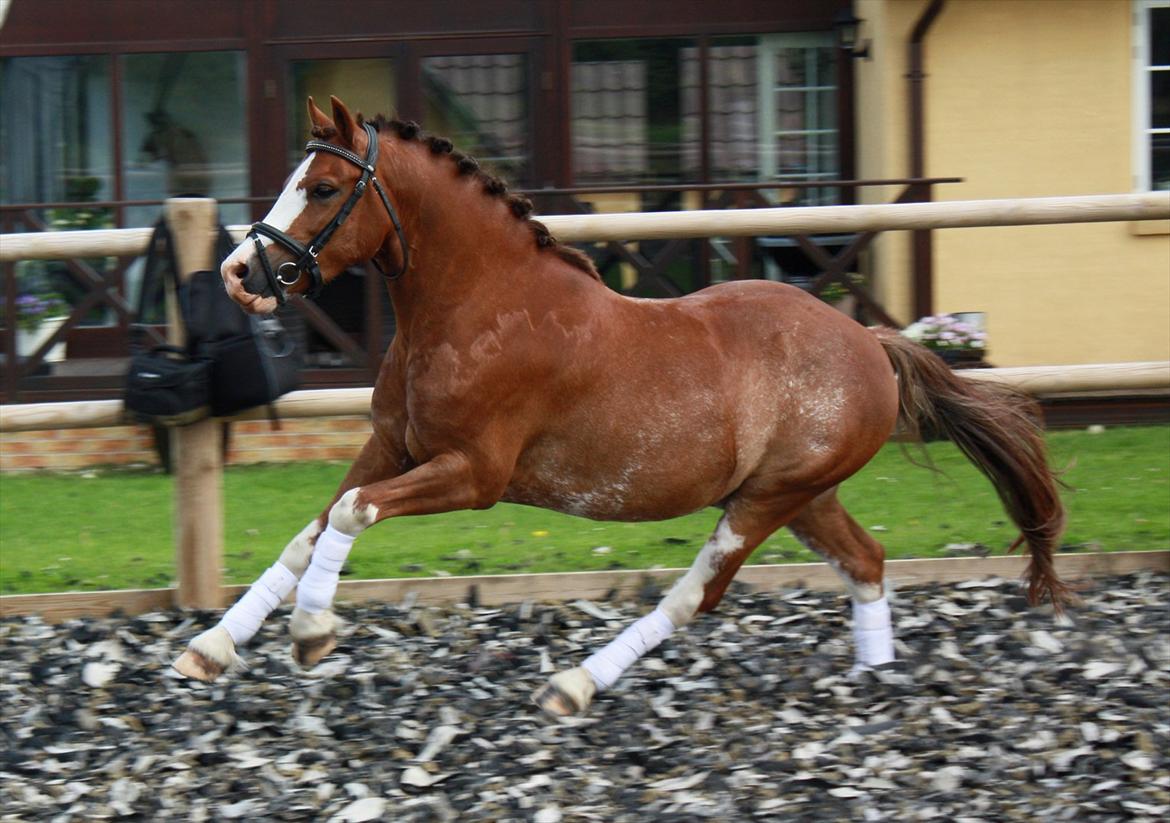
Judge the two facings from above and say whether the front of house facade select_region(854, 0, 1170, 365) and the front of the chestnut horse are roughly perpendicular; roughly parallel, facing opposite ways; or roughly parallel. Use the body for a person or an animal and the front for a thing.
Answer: roughly perpendicular

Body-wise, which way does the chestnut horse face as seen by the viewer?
to the viewer's left

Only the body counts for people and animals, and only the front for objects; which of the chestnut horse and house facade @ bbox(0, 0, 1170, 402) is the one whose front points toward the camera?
the house facade

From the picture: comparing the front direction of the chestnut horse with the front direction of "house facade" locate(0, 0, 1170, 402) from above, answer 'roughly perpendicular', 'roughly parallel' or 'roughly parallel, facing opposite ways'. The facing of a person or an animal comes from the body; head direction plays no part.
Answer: roughly perpendicular

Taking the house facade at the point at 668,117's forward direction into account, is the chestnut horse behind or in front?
in front

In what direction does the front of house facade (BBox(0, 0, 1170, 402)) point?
toward the camera

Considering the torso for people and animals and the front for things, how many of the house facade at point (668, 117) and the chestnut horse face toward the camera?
1
